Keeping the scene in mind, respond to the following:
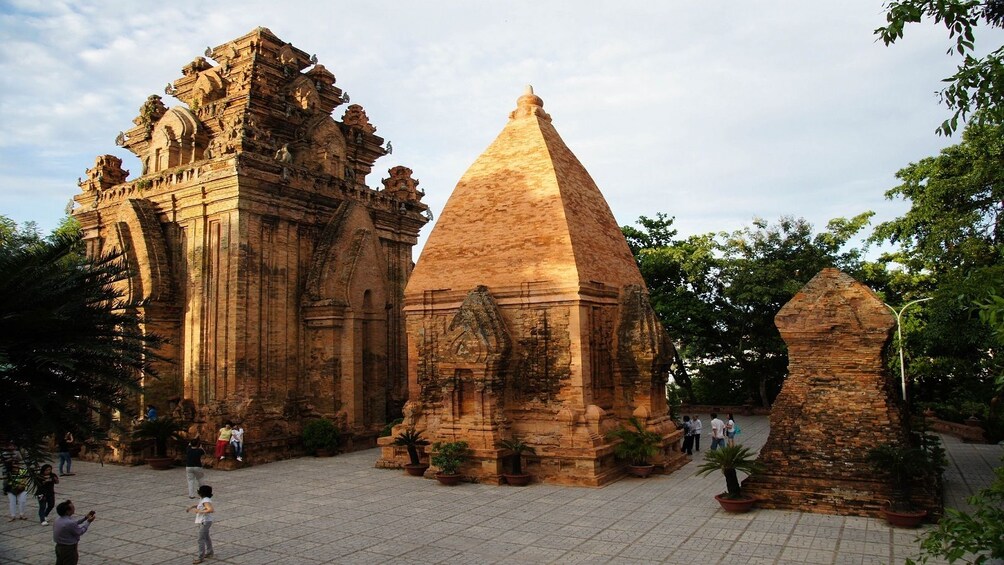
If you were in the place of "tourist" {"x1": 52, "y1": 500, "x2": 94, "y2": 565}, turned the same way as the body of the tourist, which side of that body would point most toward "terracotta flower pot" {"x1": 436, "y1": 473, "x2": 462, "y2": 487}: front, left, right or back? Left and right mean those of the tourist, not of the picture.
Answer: front

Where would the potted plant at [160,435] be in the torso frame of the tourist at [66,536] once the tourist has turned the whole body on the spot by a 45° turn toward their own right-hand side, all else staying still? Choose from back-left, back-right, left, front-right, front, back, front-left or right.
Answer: left

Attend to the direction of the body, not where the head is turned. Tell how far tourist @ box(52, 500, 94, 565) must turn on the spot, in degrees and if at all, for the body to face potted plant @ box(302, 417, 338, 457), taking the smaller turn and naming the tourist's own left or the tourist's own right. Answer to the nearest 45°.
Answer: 0° — they already face it

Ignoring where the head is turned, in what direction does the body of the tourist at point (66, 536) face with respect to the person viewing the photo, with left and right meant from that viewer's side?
facing away from the viewer and to the right of the viewer
